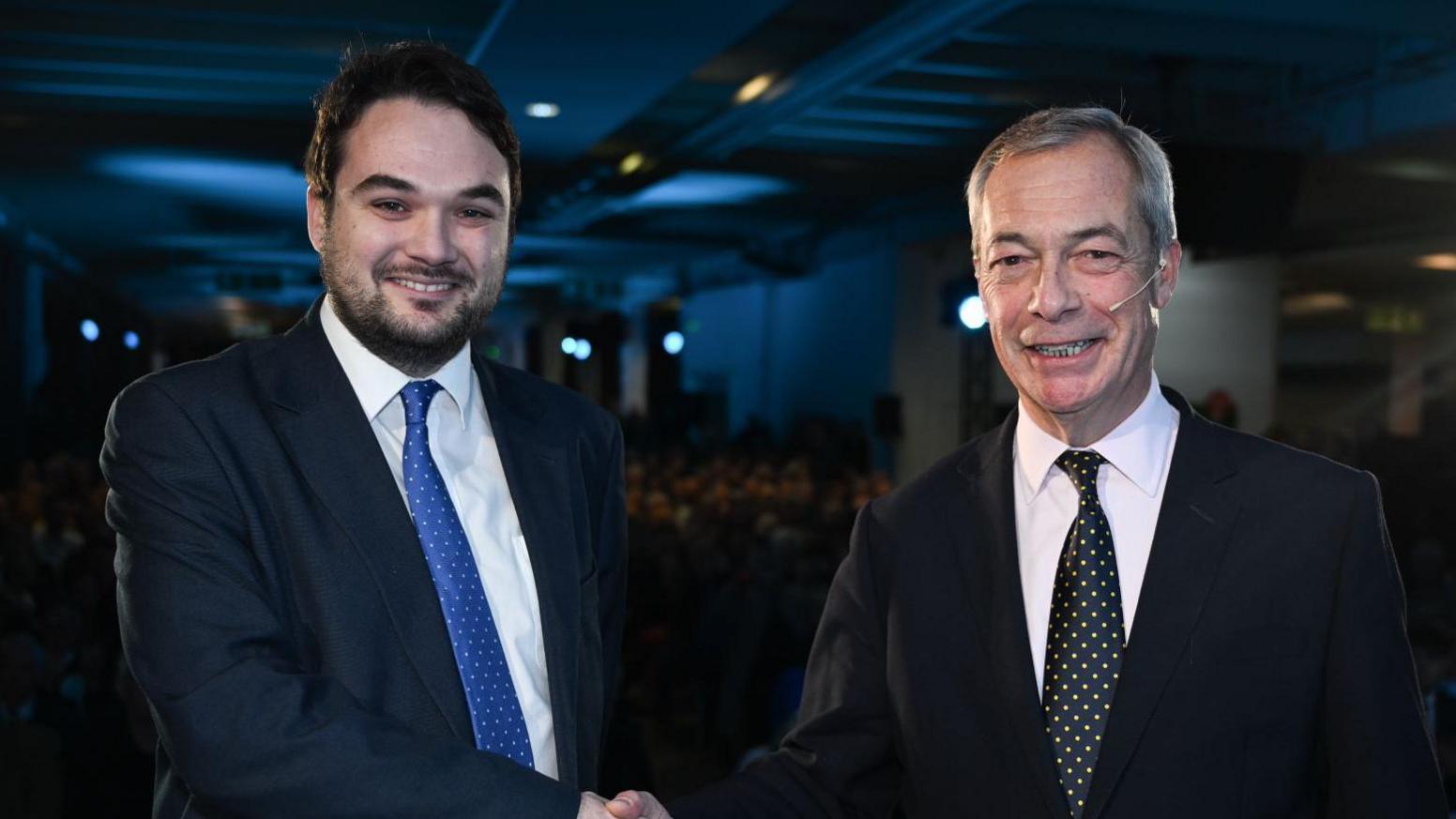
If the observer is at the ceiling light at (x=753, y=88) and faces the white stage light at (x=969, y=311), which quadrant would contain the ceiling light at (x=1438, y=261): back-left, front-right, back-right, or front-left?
front-right

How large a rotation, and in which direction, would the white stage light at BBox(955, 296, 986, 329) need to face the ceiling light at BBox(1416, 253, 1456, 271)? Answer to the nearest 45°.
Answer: approximately 90° to its left

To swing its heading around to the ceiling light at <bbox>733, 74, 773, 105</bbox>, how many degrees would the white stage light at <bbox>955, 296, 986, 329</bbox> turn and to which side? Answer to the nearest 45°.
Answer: approximately 45° to its right

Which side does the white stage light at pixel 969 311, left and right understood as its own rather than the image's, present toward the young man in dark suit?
front

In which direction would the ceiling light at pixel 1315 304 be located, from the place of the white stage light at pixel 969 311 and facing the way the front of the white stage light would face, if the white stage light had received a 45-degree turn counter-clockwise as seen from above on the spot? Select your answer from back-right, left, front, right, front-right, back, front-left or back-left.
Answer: left

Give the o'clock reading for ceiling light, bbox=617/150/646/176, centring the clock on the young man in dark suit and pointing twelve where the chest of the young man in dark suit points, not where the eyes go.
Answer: The ceiling light is roughly at 8 o'clock from the young man in dark suit.

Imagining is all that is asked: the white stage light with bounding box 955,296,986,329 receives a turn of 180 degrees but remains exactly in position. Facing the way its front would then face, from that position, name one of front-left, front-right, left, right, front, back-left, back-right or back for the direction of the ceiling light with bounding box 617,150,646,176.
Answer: left

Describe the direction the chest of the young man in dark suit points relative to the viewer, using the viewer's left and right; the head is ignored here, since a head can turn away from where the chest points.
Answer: facing the viewer and to the right of the viewer

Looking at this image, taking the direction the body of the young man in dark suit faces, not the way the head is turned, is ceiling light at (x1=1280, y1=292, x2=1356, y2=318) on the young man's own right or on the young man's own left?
on the young man's own left

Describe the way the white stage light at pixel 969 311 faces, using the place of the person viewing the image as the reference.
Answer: facing the viewer

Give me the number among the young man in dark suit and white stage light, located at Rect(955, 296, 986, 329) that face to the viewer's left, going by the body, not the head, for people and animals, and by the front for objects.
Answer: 0

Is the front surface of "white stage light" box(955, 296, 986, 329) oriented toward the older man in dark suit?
yes

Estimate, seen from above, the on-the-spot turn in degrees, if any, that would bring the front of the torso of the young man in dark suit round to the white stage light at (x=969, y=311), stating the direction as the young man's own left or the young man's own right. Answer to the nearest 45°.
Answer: approximately 90° to the young man's own left

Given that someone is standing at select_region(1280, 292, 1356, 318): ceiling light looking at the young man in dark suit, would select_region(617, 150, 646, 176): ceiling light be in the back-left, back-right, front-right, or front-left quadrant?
front-right

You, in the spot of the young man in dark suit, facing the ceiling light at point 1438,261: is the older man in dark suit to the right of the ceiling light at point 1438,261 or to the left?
right
